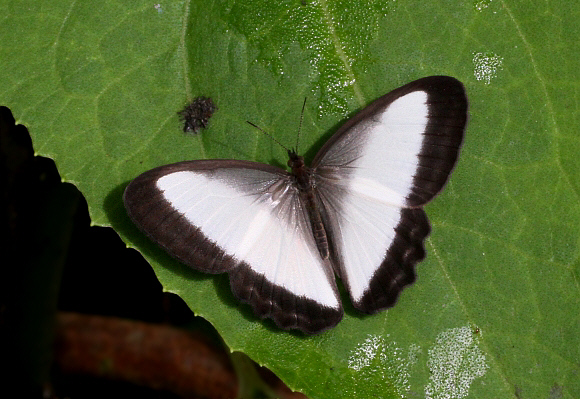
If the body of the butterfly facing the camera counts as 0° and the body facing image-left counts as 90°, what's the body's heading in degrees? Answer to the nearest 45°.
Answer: approximately 180°
